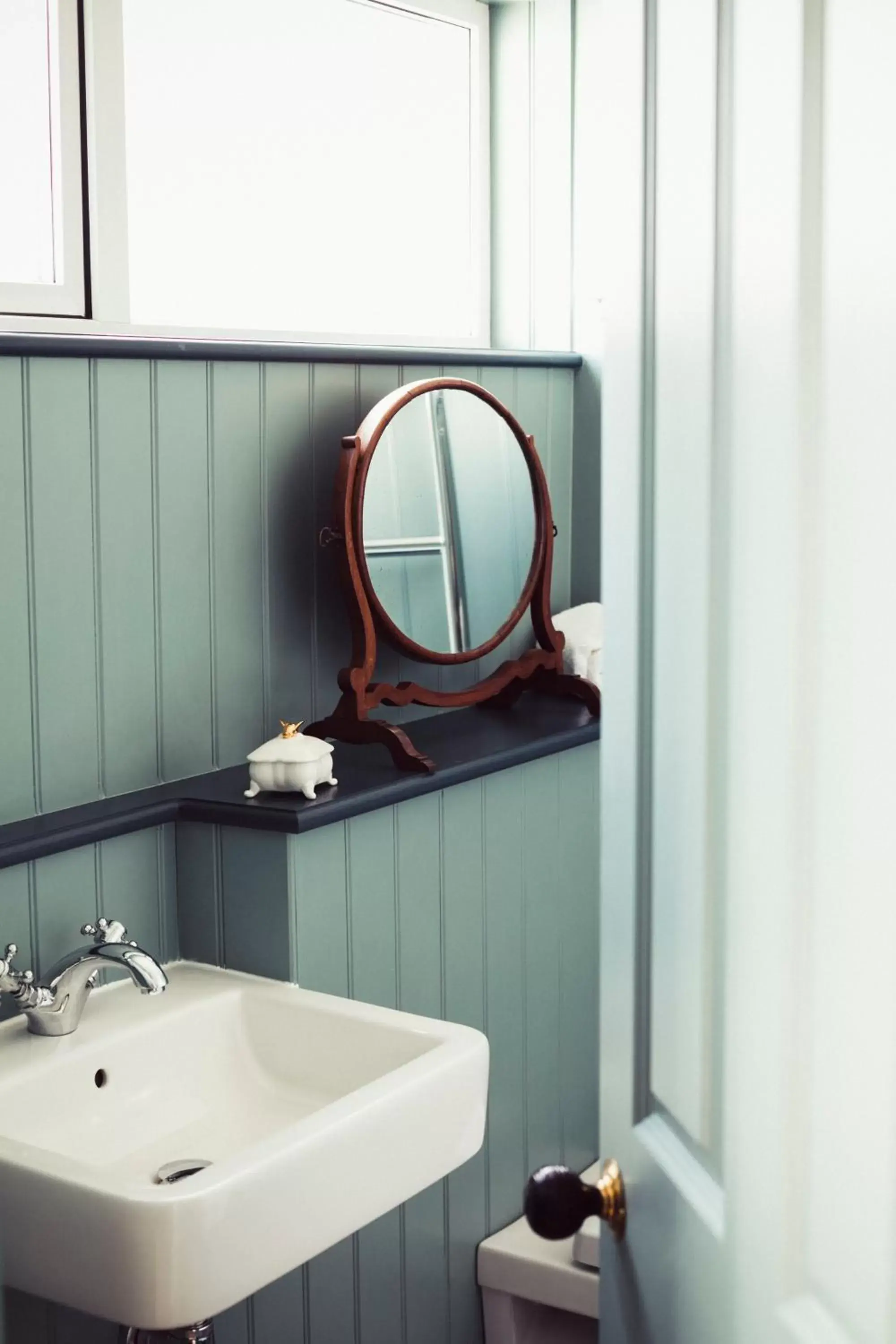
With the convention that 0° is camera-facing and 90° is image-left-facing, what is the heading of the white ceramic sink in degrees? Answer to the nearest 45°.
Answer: approximately 315°

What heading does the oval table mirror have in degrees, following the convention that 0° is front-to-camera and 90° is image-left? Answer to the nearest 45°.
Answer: approximately 315°

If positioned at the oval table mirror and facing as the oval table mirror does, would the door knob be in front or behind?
in front

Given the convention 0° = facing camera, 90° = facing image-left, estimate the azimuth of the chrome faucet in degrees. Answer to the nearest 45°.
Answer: approximately 315°
